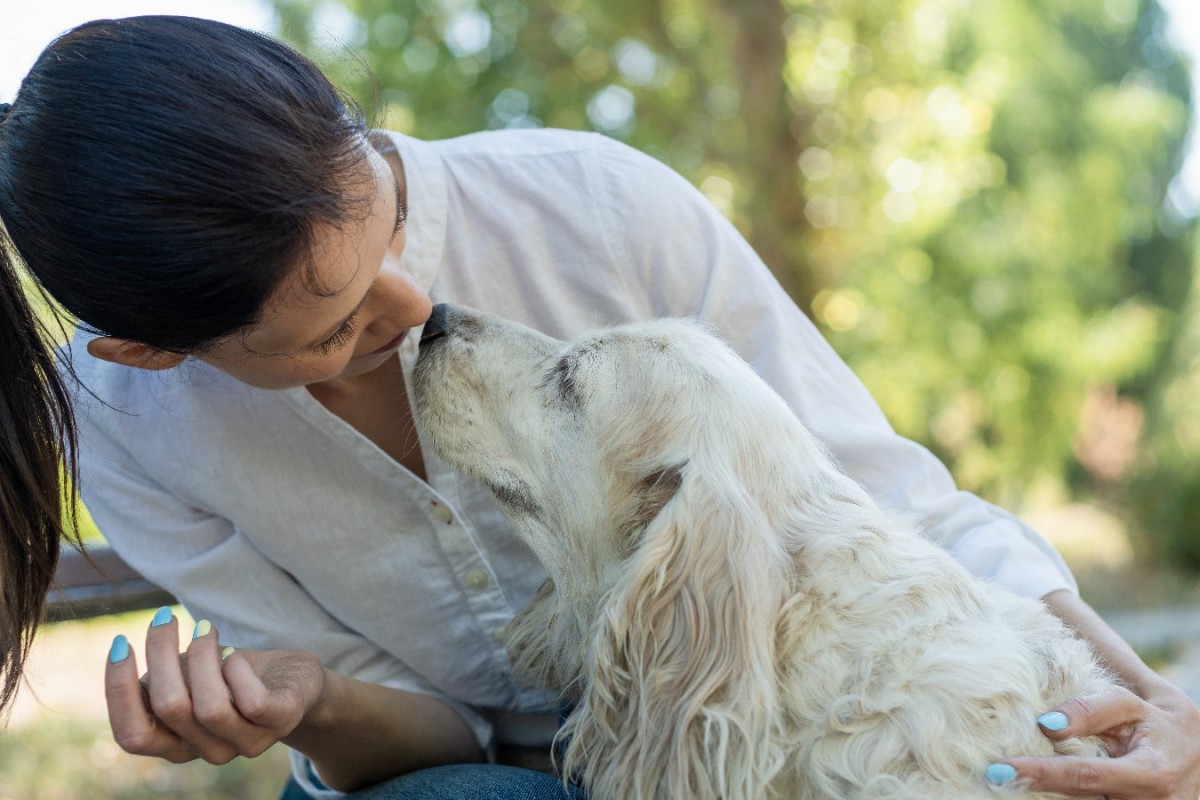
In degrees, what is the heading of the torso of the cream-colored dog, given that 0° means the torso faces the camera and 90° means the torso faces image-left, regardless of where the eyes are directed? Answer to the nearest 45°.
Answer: approximately 90°
